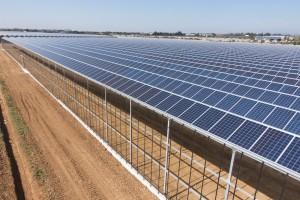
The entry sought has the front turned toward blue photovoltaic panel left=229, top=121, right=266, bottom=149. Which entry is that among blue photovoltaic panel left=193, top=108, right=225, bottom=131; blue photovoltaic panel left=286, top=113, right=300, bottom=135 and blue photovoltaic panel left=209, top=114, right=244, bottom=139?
blue photovoltaic panel left=286, top=113, right=300, bottom=135

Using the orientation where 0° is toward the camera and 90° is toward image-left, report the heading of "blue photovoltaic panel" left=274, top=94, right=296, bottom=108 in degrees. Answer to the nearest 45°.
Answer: approximately 45°

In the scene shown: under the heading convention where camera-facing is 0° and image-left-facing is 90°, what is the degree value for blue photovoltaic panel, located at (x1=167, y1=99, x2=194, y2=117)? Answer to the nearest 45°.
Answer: approximately 45°

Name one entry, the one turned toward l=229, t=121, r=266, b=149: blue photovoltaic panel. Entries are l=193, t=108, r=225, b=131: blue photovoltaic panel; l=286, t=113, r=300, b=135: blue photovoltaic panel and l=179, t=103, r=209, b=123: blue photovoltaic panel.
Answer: l=286, t=113, r=300, b=135: blue photovoltaic panel

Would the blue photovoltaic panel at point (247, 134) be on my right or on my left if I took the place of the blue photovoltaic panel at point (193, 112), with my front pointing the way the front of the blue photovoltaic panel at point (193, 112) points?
on my left

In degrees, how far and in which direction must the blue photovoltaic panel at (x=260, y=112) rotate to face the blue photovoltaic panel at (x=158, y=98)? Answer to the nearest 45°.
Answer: approximately 45° to its right
